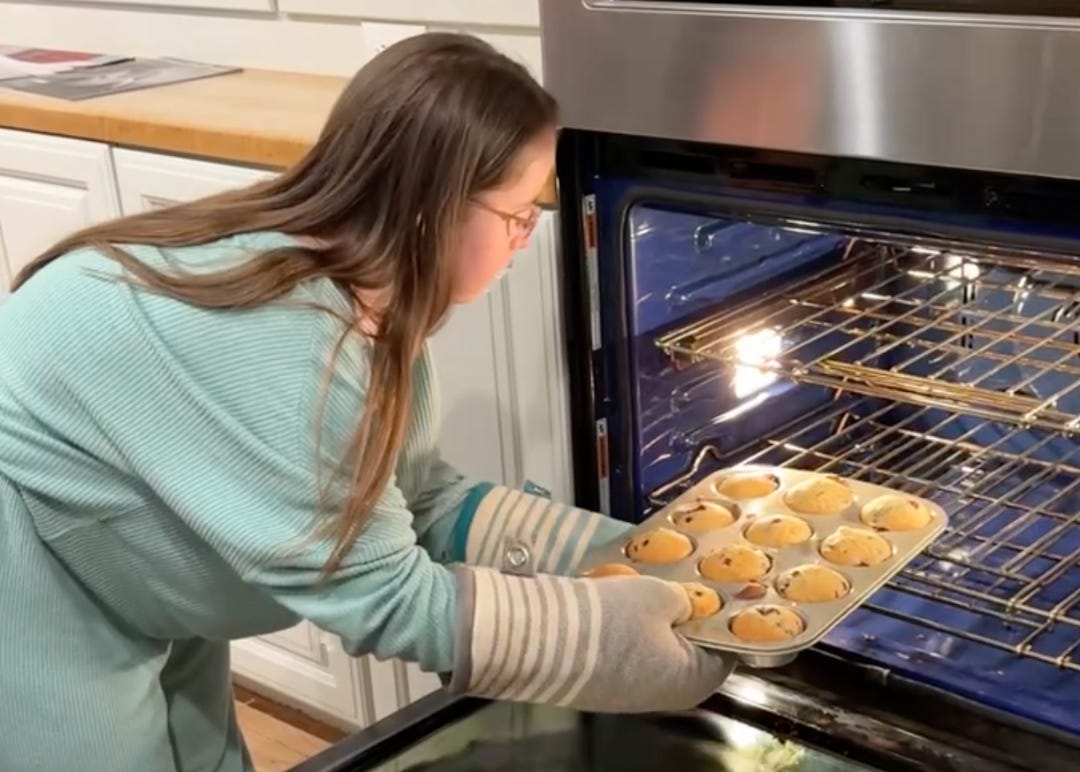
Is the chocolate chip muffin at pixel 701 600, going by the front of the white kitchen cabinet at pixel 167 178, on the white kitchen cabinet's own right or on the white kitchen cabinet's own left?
on the white kitchen cabinet's own left

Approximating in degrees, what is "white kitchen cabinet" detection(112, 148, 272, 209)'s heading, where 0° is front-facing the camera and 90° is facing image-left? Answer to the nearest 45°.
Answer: approximately 45°

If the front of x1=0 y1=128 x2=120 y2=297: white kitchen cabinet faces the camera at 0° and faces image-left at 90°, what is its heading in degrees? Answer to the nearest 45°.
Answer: approximately 45°

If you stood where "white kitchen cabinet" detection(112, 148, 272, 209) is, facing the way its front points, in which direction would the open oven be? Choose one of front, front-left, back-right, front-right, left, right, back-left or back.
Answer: left

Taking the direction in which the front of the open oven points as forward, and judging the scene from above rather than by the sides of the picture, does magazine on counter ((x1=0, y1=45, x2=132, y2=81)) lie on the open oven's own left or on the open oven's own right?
on the open oven's own right

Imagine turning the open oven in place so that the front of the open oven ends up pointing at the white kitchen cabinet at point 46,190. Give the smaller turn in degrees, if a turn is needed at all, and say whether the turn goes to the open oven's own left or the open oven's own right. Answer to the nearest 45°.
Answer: approximately 90° to the open oven's own right

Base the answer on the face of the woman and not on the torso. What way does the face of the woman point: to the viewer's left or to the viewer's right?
to the viewer's right

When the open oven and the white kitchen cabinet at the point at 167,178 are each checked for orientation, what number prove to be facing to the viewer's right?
0

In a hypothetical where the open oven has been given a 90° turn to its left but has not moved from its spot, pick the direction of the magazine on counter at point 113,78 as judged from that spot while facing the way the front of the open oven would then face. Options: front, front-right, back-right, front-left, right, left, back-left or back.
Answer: back

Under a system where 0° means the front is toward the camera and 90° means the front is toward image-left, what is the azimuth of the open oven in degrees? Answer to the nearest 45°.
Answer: approximately 45°
